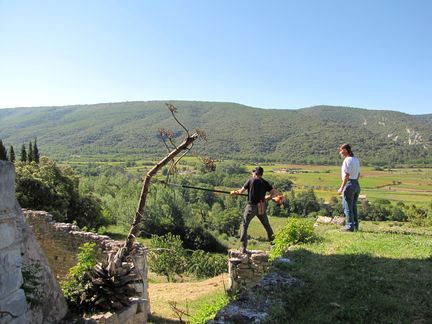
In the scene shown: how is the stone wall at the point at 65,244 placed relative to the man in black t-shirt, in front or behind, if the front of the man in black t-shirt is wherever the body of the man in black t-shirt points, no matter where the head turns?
in front

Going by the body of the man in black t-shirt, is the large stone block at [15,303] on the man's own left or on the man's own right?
on the man's own left

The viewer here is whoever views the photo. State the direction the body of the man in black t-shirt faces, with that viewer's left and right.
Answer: facing away from the viewer and to the left of the viewer

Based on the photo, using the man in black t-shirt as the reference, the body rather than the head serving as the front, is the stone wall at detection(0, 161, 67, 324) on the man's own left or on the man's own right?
on the man's own left

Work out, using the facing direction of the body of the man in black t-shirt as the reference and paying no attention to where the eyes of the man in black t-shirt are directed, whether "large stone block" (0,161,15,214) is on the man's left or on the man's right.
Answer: on the man's left

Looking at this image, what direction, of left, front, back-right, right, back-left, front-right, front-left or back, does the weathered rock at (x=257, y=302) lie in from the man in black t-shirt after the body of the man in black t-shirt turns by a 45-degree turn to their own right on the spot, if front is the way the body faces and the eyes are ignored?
back

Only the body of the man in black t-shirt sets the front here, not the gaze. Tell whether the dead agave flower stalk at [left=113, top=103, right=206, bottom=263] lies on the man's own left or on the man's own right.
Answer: on the man's own left
